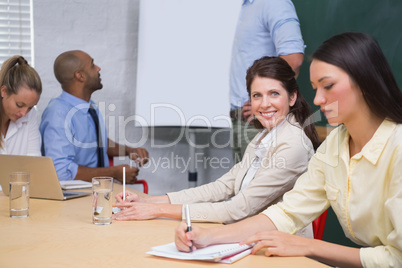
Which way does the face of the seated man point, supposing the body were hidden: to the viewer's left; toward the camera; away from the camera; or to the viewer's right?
to the viewer's right

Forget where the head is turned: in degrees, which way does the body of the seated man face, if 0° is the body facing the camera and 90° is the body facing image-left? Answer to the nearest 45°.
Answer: approximately 270°

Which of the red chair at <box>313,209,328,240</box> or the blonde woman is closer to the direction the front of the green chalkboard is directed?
the red chair

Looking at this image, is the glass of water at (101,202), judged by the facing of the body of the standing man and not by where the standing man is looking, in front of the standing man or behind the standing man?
in front

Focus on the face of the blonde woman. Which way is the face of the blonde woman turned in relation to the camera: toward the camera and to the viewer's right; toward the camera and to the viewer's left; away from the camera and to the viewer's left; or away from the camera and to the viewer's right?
toward the camera and to the viewer's right

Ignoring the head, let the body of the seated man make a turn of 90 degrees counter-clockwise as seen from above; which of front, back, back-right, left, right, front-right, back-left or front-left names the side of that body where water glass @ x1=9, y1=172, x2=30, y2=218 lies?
back

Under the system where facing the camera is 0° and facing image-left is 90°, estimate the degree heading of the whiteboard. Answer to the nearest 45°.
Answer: approximately 0°

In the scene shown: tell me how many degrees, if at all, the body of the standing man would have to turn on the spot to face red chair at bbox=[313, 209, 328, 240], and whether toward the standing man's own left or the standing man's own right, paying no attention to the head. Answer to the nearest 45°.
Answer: approximately 45° to the standing man's own left

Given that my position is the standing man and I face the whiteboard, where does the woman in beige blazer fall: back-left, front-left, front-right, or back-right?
front-left

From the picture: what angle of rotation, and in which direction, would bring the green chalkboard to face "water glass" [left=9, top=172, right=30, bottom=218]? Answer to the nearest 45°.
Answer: approximately 45° to its right

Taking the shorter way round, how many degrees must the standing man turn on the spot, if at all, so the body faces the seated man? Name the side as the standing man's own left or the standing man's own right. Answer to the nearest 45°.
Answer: approximately 45° to the standing man's own right

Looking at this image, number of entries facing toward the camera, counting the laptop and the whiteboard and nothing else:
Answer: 1
